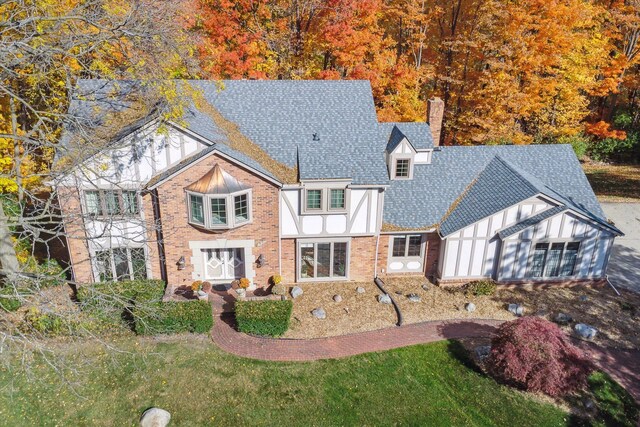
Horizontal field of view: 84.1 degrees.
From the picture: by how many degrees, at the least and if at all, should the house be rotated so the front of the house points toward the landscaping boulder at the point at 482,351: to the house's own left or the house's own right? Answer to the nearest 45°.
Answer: approximately 45° to the house's own left

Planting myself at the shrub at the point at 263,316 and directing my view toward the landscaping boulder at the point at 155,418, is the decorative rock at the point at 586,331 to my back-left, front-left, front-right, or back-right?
back-left

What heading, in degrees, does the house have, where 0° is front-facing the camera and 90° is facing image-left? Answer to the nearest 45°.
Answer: approximately 0°

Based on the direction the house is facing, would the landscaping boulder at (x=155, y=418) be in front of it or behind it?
in front

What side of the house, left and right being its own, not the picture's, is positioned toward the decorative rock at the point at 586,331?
left

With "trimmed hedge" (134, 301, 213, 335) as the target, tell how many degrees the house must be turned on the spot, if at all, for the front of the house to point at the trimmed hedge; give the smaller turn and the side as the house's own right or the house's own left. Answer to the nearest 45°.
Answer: approximately 45° to the house's own right
